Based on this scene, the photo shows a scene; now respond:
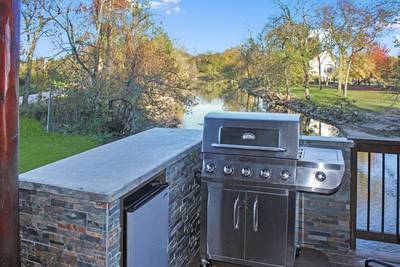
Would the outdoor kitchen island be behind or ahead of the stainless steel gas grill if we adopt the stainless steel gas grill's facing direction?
ahead

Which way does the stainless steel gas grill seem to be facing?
toward the camera

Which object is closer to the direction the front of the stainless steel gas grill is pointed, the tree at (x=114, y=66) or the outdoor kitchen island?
the outdoor kitchen island

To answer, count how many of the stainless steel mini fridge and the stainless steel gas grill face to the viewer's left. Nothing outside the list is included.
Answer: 0

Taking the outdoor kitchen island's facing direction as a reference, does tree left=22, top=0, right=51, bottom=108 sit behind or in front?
behind

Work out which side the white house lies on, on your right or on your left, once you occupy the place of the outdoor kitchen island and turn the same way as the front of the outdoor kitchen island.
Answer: on your left

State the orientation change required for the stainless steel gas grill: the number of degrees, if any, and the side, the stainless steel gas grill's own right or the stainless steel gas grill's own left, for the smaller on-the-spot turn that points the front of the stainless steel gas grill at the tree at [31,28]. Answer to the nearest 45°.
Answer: approximately 135° to the stainless steel gas grill's own right
